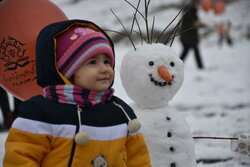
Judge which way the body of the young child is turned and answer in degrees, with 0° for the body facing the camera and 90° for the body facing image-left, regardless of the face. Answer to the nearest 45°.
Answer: approximately 315°

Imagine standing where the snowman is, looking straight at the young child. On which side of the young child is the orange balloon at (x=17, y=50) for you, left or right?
right

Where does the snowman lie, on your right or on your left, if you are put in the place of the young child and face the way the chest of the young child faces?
on your left

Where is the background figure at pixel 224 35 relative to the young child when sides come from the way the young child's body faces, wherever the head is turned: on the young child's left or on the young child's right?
on the young child's left
